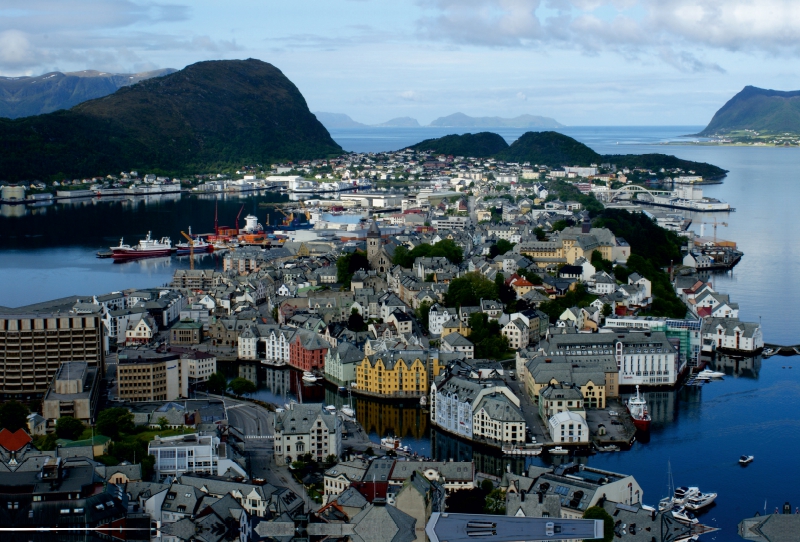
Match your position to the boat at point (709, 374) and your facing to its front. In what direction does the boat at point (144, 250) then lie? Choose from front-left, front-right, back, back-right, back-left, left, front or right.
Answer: back-left

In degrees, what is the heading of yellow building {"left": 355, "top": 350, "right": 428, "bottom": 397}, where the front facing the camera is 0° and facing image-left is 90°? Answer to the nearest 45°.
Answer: approximately 0°

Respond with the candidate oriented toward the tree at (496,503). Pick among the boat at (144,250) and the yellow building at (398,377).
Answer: the yellow building

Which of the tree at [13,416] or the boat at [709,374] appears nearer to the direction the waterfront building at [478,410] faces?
the tree

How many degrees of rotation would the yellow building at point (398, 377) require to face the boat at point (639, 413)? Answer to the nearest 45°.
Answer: approximately 45° to its left

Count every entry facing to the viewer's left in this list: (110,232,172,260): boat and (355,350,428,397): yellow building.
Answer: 1

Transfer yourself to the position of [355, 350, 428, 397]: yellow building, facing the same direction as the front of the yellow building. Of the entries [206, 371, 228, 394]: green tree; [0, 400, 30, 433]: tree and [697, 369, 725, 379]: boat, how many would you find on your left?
1

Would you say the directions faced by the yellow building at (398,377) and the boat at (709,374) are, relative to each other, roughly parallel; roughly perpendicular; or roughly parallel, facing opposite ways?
roughly perpendicular

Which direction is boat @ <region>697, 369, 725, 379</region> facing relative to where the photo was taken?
to the viewer's right

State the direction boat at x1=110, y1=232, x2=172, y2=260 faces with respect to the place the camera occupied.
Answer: facing to the left of the viewer

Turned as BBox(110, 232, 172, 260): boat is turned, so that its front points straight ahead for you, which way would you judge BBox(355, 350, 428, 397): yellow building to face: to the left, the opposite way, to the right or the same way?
to the left
